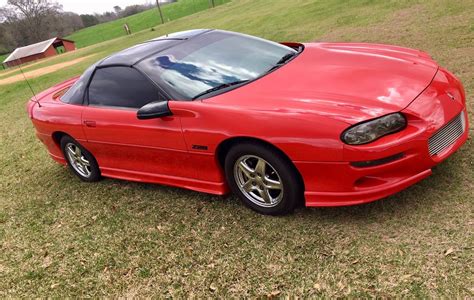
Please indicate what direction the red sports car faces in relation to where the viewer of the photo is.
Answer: facing the viewer and to the right of the viewer
